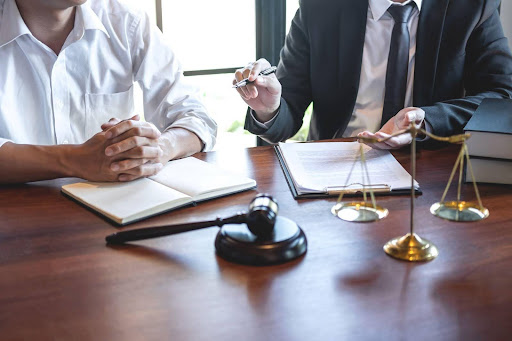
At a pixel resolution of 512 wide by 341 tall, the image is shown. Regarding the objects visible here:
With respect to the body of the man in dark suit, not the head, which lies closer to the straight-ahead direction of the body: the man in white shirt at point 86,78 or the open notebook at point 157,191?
the open notebook

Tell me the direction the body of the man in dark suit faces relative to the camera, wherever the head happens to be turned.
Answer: toward the camera

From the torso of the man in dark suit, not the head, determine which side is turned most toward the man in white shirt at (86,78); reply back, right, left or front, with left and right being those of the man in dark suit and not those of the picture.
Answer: right

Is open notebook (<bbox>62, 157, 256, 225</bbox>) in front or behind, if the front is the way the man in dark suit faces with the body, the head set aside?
in front

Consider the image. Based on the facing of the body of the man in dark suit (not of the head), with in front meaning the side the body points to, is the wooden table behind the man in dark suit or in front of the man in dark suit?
in front

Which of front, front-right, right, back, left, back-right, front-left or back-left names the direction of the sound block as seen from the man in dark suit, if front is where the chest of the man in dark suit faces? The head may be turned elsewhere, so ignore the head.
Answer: front

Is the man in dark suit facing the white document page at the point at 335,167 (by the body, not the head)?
yes
